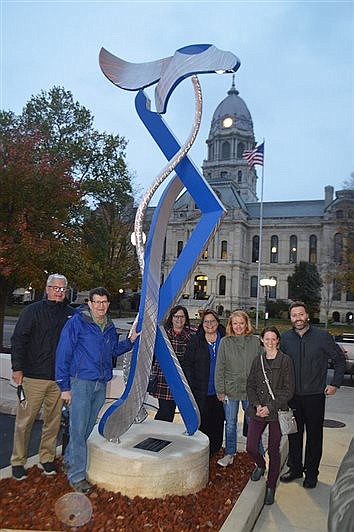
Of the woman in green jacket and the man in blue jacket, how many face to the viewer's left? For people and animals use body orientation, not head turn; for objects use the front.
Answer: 0

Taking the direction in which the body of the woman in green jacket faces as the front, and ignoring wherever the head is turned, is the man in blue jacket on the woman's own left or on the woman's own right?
on the woman's own right

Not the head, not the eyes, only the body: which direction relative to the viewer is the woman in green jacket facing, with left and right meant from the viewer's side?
facing the viewer

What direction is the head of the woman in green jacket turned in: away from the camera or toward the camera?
toward the camera

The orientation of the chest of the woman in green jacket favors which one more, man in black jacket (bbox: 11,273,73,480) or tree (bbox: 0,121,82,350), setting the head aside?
the man in black jacket

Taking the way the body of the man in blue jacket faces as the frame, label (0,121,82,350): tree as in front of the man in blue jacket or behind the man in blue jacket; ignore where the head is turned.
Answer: behind

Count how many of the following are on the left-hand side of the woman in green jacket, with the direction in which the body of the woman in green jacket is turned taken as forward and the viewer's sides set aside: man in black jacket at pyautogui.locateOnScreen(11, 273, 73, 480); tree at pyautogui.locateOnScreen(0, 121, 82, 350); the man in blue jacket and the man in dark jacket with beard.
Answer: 1

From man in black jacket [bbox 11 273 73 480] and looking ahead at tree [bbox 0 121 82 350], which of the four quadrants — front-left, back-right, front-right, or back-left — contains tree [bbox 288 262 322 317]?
front-right

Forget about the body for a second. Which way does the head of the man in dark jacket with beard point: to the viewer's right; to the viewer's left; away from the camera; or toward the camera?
toward the camera

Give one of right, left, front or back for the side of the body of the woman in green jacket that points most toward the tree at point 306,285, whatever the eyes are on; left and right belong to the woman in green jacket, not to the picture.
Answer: back

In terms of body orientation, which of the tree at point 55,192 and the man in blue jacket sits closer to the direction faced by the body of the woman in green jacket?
the man in blue jacket

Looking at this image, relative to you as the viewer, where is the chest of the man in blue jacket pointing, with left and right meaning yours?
facing the viewer and to the right of the viewer

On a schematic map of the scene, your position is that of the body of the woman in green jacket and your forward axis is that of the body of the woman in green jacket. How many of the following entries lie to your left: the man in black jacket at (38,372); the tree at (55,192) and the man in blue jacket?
0

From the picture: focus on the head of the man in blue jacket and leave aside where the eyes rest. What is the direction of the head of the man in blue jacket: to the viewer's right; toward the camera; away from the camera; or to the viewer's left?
toward the camera
